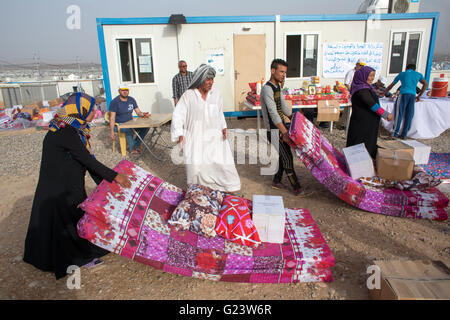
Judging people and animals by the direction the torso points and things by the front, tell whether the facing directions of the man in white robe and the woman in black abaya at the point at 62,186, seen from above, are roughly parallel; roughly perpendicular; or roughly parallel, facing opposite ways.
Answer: roughly perpendicular

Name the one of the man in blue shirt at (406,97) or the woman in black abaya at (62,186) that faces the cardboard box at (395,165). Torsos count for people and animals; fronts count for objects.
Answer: the woman in black abaya

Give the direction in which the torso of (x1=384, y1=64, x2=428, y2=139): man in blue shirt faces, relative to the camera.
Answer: away from the camera

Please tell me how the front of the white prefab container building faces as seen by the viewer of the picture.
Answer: facing the viewer

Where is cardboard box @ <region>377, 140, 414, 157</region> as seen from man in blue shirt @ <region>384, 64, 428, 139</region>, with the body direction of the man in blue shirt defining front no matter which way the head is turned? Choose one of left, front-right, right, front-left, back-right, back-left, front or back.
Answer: back

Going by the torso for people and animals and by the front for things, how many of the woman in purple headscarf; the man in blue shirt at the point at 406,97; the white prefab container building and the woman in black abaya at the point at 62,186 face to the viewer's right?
2

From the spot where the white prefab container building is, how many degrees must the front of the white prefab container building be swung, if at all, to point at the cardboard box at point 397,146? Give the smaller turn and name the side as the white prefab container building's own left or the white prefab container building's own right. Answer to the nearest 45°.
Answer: approximately 45° to the white prefab container building's own left

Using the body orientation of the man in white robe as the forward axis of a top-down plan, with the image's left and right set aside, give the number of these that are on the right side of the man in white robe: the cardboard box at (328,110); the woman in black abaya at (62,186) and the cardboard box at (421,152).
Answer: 1

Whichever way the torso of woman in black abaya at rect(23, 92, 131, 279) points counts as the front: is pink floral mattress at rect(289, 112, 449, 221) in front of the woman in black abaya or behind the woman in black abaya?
in front

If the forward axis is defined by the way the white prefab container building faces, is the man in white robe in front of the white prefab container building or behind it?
in front

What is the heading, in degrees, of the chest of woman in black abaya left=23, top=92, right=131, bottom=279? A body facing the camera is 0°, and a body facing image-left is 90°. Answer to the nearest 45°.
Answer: approximately 270°

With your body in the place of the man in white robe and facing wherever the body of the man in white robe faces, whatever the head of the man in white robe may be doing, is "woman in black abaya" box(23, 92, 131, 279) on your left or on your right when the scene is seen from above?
on your right
